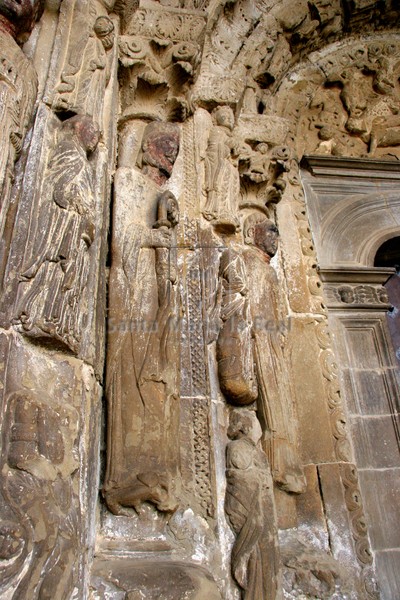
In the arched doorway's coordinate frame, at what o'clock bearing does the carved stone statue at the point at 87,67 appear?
The carved stone statue is roughly at 1 o'clock from the arched doorway.

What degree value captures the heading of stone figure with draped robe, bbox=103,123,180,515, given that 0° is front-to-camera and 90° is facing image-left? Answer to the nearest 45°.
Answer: approximately 315°

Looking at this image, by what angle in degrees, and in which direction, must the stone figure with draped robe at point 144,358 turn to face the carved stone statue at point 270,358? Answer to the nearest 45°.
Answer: approximately 90° to its left

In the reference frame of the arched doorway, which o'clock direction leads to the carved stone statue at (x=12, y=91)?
The carved stone statue is roughly at 1 o'clock from the arched doorway.

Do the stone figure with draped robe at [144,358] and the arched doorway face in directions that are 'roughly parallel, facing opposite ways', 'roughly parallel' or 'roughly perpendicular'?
roughly perpendicular

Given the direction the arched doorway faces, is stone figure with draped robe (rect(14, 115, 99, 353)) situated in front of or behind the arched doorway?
in front

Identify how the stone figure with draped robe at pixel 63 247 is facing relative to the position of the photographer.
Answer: facing the viewer and to the right of the viewer

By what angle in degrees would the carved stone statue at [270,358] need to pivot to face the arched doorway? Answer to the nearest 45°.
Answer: approximately 90° to its left

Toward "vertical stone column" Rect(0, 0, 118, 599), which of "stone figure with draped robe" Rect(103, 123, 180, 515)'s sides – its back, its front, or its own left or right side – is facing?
right

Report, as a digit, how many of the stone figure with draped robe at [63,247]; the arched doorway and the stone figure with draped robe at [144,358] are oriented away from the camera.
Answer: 0

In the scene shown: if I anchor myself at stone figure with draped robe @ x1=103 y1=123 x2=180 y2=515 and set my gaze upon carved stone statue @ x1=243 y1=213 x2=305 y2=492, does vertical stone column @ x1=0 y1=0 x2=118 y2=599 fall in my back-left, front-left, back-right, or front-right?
back-right

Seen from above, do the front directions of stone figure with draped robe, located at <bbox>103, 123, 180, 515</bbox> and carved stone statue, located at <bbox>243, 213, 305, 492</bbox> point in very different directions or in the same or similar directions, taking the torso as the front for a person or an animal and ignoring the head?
same or similar directions

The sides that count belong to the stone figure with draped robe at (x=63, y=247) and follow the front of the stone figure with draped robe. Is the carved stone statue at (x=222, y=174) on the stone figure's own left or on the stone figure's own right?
on the stone figure's own left

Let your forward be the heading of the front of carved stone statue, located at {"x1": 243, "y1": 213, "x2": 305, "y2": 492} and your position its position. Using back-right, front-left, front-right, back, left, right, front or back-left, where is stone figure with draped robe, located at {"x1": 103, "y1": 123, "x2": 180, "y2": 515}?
right

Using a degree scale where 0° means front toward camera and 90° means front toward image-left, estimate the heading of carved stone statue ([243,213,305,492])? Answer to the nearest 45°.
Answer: approximately 315°

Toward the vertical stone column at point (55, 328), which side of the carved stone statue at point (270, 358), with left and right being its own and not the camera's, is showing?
right

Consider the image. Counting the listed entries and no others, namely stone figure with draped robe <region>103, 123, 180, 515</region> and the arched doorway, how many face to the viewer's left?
0

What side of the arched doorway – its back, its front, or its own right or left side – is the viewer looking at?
front
